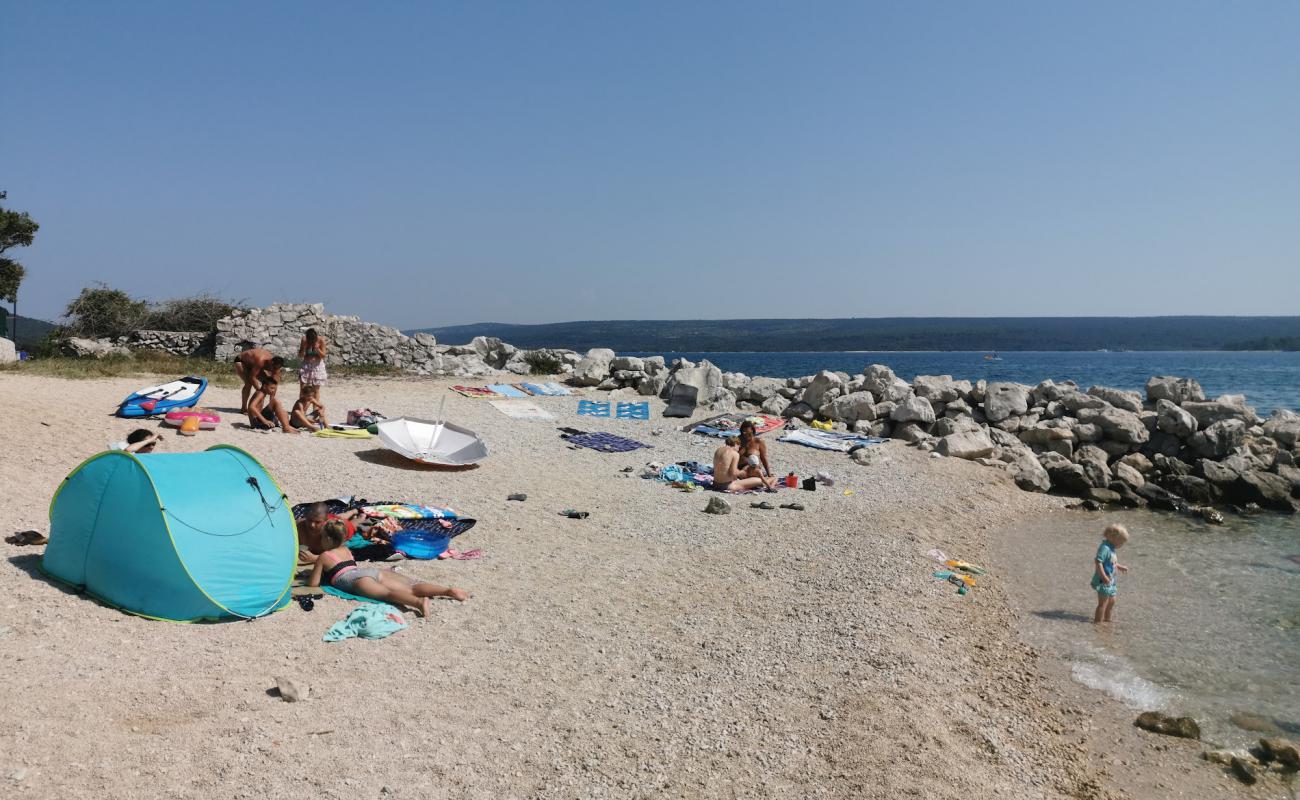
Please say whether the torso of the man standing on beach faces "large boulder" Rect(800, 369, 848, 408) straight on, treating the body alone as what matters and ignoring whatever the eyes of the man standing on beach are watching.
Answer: yes

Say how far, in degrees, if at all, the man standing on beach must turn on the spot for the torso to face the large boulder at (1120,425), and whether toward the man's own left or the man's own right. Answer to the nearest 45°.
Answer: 0° — they already face it

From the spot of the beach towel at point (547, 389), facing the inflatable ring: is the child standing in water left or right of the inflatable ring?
left

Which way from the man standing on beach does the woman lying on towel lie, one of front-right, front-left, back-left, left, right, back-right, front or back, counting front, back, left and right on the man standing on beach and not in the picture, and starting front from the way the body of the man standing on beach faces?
right

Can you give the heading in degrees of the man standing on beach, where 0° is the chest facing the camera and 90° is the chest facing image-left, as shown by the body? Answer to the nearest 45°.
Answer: approximately 270°

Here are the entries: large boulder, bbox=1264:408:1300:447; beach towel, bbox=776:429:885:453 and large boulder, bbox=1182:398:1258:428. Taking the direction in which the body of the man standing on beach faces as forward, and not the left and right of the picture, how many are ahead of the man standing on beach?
3

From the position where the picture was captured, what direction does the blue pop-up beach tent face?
facing away from the viewer and to the right of the viewer

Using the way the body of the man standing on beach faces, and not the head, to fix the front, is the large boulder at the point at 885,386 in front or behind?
in front

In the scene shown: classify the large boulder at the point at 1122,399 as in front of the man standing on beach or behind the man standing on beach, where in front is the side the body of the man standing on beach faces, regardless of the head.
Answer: in front

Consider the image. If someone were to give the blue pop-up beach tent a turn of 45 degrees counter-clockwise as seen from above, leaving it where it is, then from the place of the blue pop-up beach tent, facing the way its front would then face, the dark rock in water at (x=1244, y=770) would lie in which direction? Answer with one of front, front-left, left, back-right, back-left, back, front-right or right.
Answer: back-right

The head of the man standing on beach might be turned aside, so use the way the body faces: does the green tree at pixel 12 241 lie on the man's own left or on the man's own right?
on the man's own left

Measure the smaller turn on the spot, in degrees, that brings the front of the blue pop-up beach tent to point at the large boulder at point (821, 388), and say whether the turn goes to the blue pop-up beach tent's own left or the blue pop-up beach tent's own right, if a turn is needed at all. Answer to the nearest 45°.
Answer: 0° — it already faces it
